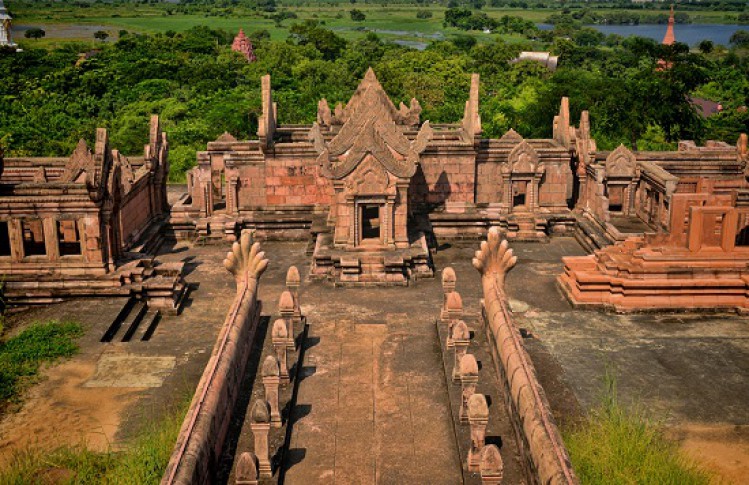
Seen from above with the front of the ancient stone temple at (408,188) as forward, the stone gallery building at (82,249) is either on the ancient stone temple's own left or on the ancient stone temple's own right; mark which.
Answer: on the ancient stone temple's own right

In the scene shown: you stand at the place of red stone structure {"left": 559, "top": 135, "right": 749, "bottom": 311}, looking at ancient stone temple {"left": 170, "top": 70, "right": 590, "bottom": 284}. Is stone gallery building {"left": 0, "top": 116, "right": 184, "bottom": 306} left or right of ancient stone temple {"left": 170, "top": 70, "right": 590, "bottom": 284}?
left

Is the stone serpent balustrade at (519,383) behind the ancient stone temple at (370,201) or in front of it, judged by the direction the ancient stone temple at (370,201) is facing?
in front

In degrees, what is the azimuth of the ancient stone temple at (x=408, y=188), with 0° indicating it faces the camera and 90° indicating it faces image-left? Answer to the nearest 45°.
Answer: approximately 0°

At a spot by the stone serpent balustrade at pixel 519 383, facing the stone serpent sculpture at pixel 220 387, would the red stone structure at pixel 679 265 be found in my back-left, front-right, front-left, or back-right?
back-right

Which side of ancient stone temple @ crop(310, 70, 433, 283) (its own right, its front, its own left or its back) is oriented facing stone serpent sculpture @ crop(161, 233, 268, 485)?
front

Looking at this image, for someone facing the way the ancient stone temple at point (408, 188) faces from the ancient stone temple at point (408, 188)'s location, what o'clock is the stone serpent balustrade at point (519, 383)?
The stone serpent balustrade is roughly at 12 o'clock from the ancient stone temple.
